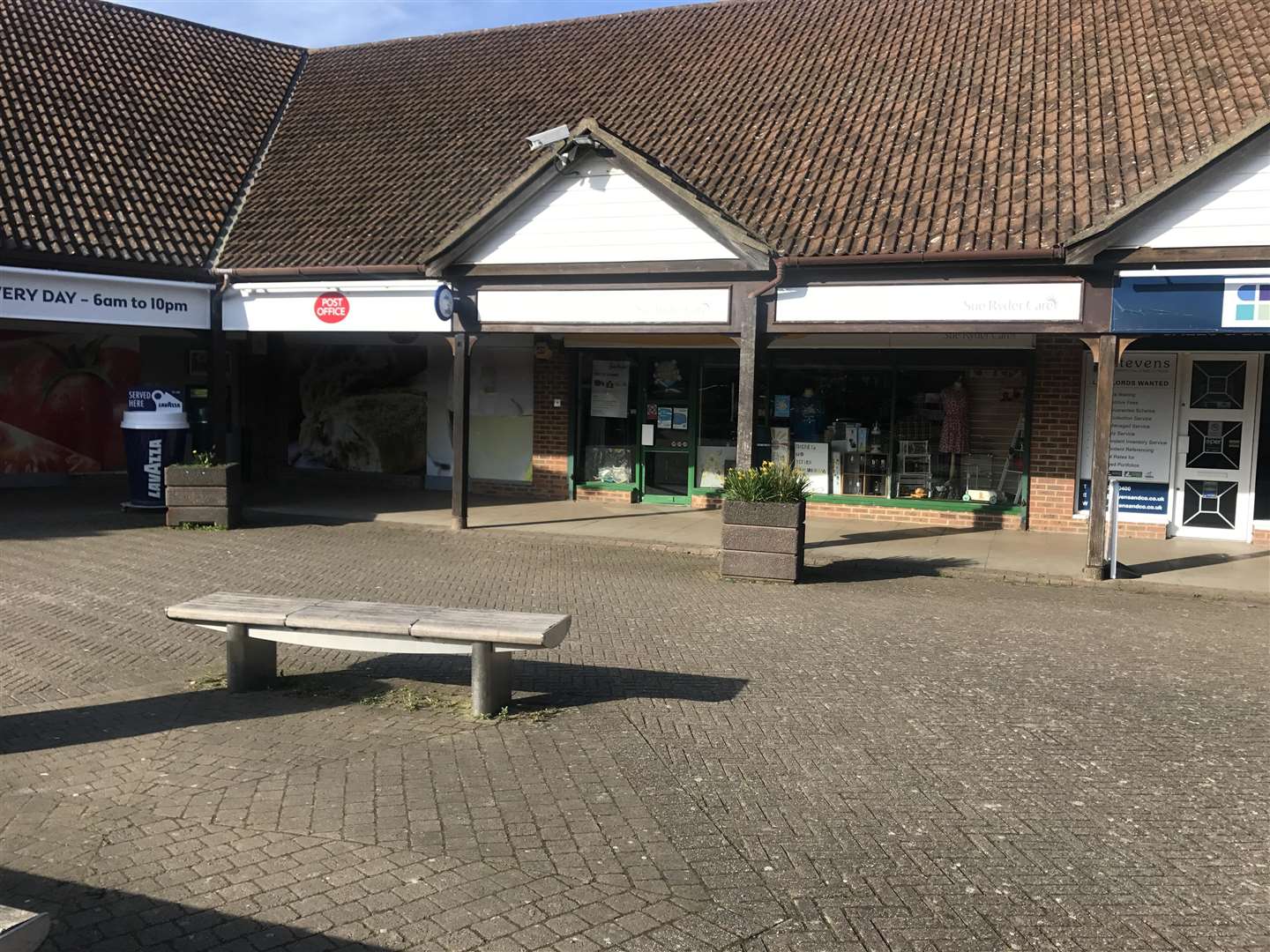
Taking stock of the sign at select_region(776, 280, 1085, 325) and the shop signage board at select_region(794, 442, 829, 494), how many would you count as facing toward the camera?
2

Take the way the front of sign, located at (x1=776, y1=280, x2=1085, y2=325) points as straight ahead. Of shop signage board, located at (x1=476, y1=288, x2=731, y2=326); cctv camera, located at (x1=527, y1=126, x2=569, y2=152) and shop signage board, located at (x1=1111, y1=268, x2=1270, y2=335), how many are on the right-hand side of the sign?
2

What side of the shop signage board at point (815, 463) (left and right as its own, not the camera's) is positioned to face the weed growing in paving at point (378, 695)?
front

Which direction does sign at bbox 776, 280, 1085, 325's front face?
toward the camera

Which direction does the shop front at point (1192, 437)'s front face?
toward the camera

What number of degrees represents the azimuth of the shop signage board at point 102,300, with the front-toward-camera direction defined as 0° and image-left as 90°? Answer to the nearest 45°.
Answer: approximately 315°

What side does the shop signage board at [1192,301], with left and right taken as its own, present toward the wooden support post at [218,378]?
right

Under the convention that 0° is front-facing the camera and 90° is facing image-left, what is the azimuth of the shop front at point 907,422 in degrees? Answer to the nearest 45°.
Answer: approximately 0°

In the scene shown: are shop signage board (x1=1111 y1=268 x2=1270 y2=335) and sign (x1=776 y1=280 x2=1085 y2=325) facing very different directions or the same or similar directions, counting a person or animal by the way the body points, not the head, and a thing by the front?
same or similar directions

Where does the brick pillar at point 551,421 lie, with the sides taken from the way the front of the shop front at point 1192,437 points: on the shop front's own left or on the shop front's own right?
on the shop front's own right

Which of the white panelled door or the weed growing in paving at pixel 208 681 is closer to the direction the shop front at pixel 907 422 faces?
the weed growing in paving

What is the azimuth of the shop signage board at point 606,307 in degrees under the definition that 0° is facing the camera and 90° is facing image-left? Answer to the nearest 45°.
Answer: approximately 0°

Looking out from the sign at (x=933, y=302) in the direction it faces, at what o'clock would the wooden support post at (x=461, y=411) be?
The wooden support post is roughly at 3 o'clock from the sign.

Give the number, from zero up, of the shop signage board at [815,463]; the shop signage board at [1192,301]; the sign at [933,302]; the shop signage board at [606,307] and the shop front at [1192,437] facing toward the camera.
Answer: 5

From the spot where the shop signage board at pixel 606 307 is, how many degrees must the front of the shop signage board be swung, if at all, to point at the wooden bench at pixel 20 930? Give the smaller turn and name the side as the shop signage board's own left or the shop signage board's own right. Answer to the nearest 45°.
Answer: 0° — it already faces it
